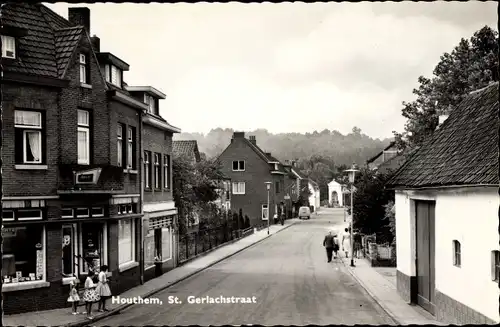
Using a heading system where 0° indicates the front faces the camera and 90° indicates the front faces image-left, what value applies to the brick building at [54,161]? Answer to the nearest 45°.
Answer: approximately 315°

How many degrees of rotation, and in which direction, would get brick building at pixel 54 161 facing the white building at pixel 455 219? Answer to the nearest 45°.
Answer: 0° — it already faces it
